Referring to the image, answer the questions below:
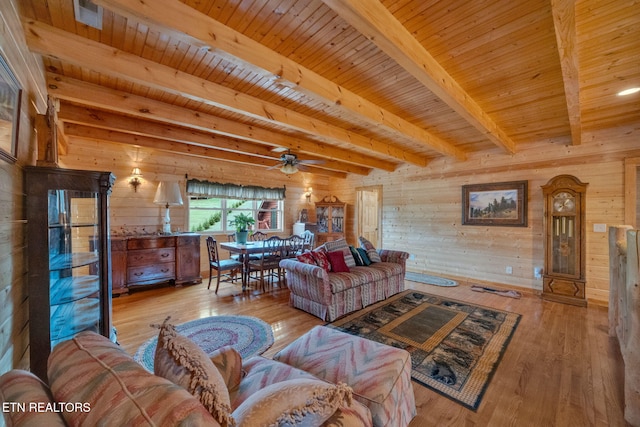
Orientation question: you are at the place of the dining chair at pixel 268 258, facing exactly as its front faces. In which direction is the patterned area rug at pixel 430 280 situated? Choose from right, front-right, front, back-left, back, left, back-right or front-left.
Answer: back-right

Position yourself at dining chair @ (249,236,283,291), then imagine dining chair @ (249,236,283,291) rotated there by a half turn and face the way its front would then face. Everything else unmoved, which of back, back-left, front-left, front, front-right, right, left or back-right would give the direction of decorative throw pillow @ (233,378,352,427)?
front-right

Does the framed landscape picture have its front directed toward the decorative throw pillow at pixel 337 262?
yes

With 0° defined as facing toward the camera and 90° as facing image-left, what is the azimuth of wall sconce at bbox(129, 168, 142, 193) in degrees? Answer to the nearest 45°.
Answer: approximately 0°

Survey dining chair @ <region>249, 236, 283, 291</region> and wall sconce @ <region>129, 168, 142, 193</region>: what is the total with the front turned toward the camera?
1
